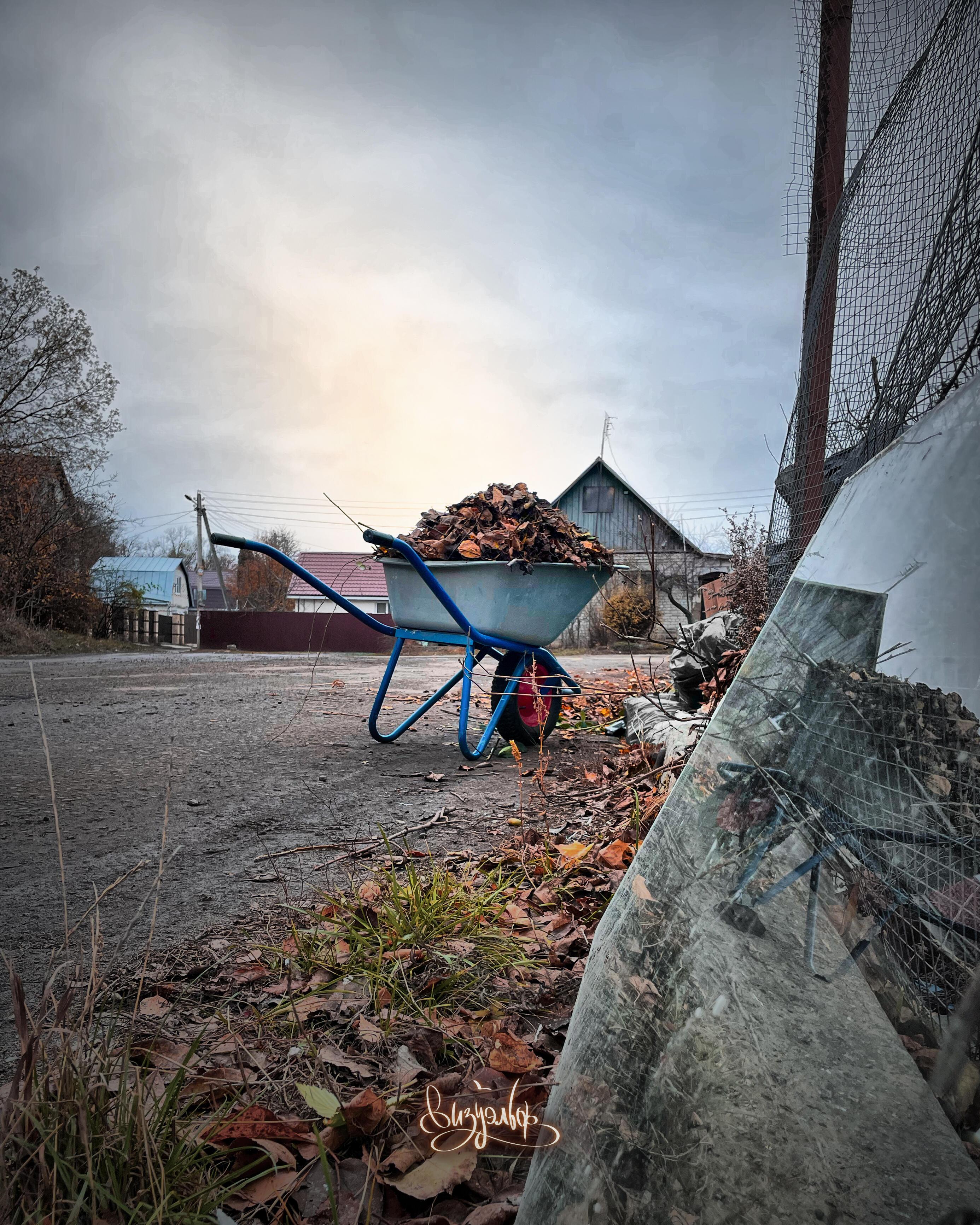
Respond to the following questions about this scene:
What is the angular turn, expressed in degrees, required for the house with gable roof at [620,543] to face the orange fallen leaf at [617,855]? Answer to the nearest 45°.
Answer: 0° — it already faces it

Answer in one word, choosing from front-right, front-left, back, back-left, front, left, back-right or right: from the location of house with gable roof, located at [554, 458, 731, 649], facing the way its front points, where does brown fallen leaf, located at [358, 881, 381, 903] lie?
front

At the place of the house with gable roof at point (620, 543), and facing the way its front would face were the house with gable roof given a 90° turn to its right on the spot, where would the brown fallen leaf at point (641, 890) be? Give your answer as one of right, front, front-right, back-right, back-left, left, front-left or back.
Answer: left

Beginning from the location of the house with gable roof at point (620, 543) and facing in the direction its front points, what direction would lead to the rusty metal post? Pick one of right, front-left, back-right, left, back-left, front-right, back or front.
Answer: front

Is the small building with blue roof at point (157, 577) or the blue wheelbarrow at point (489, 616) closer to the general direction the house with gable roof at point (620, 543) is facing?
the blue wheelbarrow

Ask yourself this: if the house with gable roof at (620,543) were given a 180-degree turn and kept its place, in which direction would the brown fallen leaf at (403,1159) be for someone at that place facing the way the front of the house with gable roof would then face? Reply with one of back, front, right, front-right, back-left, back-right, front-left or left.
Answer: back

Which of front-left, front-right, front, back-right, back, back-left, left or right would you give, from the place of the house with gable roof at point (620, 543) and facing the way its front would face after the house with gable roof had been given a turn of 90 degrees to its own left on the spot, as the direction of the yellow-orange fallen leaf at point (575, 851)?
right

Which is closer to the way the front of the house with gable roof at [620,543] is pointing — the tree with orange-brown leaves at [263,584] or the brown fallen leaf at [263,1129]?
the brown fallen leaf

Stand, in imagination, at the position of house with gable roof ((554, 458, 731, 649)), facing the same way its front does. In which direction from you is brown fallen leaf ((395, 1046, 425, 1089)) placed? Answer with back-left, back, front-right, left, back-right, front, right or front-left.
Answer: front

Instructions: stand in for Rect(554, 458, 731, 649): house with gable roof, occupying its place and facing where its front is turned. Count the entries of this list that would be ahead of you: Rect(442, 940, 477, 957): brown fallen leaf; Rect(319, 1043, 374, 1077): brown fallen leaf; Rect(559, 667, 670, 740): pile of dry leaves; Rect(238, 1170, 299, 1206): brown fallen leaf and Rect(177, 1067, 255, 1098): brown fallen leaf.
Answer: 5

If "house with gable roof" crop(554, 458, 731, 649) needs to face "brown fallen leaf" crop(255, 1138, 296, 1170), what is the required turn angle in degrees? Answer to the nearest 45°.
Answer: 0° — it already faces it

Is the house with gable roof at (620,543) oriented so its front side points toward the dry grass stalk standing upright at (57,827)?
yes

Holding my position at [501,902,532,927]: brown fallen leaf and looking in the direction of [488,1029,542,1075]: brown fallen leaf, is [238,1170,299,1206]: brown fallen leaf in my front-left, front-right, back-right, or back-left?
front-right

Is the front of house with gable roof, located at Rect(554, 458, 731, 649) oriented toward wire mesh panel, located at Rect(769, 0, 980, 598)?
yes

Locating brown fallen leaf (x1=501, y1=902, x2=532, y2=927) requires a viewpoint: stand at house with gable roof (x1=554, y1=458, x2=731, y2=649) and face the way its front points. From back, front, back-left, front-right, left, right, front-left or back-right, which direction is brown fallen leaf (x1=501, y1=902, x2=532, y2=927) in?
front

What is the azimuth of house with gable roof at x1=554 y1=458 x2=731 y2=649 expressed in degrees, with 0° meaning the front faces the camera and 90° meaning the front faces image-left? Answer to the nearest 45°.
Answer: approximately 0°

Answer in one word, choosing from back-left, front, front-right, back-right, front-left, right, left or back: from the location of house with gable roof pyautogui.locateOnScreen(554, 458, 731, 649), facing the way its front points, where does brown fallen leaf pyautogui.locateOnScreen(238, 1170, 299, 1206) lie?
front

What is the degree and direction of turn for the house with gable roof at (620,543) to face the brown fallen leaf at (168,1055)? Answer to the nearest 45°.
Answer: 0° — it already faces it
